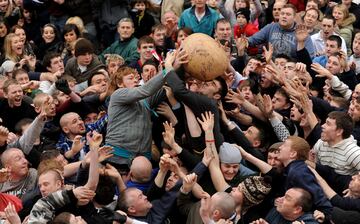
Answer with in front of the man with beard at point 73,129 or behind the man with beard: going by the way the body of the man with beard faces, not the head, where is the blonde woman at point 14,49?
behind

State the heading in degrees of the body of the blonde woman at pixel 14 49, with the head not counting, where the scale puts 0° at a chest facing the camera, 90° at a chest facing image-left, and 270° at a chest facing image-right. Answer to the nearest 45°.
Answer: approximately 315°
